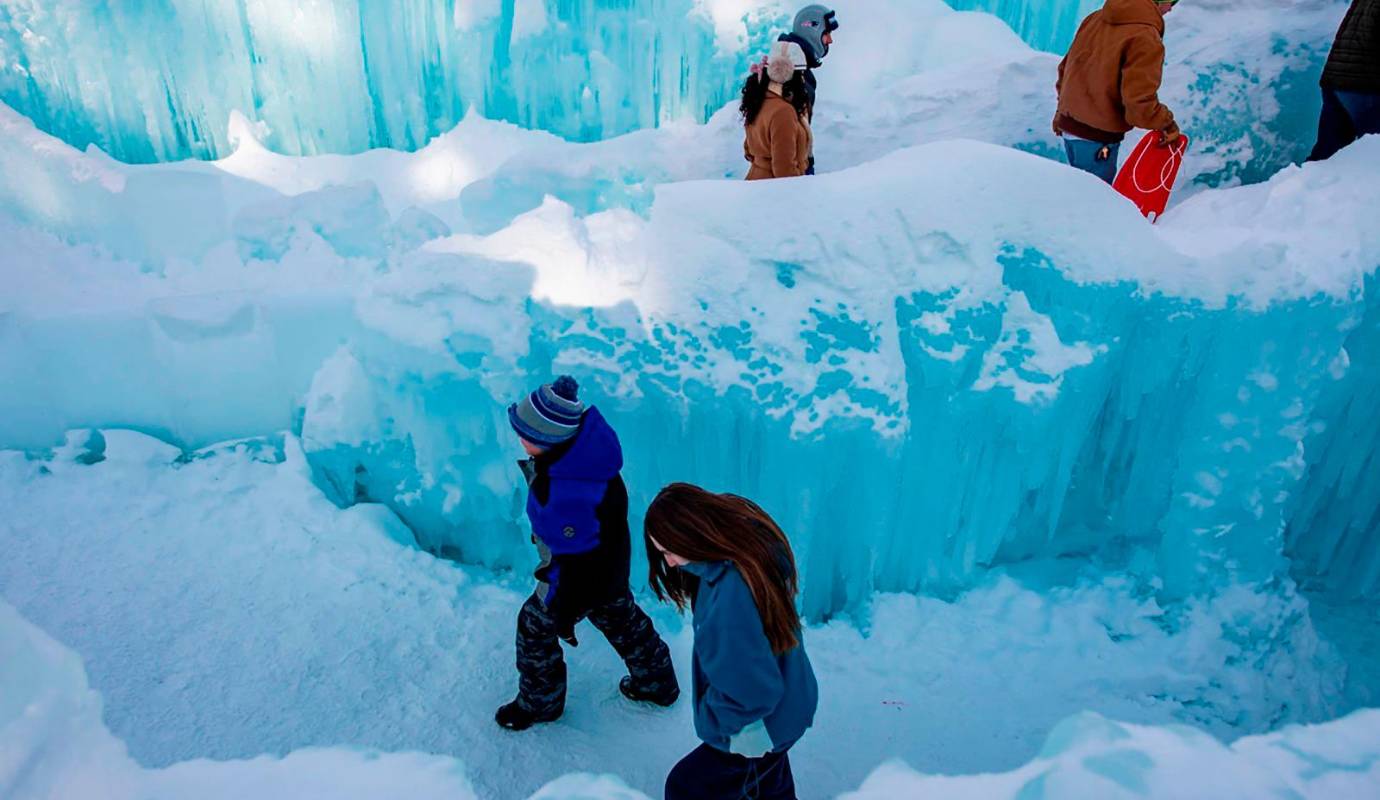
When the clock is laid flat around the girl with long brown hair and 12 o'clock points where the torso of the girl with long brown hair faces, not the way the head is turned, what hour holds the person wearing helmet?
The person wearing helmet is roughly at 3 o'clock from the girl with long brown hair.

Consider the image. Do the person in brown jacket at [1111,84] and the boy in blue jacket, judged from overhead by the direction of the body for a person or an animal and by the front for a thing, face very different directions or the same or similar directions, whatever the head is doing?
very different directions

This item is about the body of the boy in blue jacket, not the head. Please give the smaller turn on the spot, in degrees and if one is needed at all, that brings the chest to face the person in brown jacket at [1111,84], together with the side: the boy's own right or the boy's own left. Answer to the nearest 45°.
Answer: approximately 135° to the boy's own right

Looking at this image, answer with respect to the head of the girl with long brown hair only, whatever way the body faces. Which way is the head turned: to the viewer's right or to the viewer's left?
to the viewer's left

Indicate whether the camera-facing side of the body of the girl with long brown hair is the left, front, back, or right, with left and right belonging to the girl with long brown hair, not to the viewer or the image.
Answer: left

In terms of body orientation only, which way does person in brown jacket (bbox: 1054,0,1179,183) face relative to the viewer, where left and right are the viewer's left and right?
facing away from the viewer and to the right of the viewer

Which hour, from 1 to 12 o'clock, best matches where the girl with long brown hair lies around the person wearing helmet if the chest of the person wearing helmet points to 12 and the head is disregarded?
The girl with long brown hair is roughly at 3 o'clock from the person wearing helmet.

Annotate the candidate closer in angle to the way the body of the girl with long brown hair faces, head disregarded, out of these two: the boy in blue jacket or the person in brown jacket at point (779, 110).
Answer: the boy in blue jacket

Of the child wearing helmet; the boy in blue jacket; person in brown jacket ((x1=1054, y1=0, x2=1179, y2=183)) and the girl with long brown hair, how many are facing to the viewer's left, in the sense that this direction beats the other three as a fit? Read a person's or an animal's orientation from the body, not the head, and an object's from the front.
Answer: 2

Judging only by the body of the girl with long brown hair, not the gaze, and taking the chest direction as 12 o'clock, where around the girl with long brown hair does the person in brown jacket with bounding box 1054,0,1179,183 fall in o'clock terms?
The person in brown jacket is roughly at 4 o'clock from the girl with long brown hair.

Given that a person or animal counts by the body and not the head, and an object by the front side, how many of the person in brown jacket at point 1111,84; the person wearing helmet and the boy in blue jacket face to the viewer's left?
1

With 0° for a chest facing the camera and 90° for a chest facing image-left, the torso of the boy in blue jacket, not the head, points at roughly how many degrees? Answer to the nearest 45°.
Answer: approximately 90°
